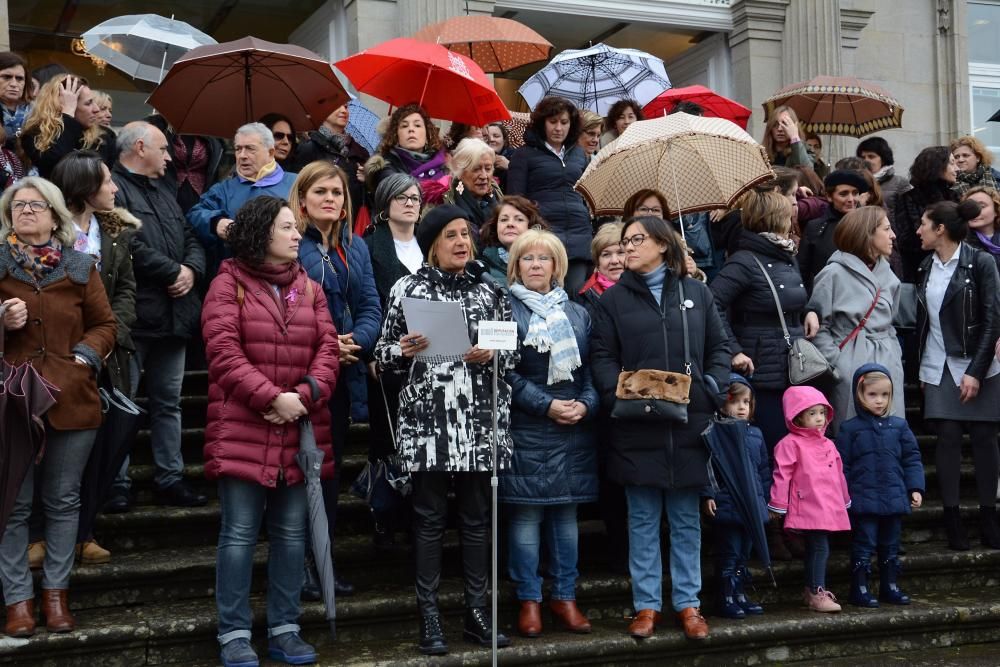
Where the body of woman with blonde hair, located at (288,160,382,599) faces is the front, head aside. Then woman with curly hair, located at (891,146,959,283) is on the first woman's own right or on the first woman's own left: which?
on the first woman's own left

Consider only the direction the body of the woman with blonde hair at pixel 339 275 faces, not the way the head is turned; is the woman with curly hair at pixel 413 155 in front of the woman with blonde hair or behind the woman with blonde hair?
behind

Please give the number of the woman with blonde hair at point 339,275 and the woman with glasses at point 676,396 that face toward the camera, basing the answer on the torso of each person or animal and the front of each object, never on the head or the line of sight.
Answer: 2

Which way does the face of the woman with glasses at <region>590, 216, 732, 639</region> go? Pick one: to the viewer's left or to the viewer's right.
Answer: to the viewer's left

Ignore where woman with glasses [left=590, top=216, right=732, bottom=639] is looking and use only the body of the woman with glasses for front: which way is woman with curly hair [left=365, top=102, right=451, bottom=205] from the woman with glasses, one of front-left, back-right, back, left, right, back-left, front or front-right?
back-right

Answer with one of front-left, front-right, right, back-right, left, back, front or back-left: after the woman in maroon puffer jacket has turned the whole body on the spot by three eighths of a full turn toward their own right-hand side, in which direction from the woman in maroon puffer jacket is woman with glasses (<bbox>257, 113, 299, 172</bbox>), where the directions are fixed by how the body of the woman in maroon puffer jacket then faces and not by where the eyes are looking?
right

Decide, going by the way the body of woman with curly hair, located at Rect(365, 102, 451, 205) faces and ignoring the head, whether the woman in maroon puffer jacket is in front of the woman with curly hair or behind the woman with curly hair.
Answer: in front

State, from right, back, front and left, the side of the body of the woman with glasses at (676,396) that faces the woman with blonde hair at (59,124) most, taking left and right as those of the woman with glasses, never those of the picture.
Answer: right

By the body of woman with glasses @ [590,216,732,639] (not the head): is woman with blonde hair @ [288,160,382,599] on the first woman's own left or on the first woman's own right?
on the first woman's own right

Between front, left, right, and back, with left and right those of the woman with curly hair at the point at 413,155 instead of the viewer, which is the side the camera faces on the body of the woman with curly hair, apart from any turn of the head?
front

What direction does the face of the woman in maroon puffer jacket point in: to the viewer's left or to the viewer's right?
to the viewer's right

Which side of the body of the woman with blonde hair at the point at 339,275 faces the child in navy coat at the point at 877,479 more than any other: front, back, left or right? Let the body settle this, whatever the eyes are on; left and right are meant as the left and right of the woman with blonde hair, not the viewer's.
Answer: left

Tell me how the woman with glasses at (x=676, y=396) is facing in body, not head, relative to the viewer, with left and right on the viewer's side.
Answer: facing the viewer

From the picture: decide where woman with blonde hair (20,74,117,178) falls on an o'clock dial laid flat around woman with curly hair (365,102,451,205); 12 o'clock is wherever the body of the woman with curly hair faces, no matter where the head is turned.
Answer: The woman with blonde hair is roughly at 3 o'clock from the woman with curly hair.
